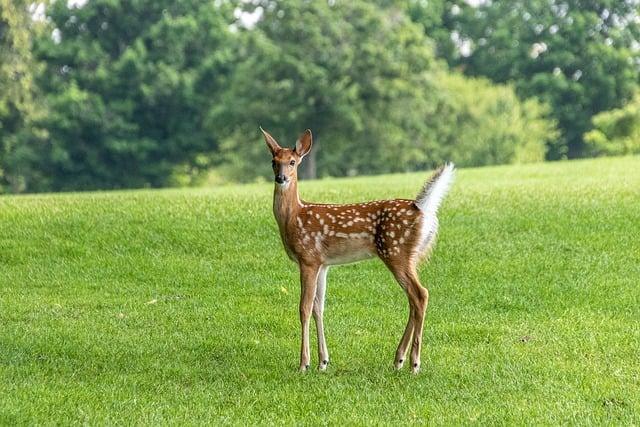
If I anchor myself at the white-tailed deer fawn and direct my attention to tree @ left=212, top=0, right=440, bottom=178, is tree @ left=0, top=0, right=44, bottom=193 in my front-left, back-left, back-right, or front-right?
front-left

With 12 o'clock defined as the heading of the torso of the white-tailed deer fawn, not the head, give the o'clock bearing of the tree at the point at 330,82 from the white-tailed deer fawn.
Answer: The tree is roughly at 3 o'clock from the white-tailed deer fawn.

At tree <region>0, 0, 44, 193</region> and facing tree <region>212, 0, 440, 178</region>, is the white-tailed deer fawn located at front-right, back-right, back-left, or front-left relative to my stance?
front-right

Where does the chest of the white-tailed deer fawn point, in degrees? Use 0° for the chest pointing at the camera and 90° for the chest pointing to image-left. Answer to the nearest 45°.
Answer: approximately 90°

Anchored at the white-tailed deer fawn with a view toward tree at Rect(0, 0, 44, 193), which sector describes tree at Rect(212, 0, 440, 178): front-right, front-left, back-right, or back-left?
front-right

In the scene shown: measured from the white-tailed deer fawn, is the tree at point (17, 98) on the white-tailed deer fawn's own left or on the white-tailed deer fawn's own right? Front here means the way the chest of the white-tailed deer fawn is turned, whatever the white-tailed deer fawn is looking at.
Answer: on the white-tailed deer fawn's own right
